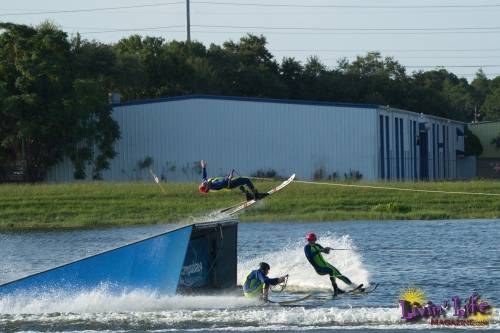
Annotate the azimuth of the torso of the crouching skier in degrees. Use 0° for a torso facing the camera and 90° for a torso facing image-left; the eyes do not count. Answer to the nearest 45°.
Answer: approximately 270°

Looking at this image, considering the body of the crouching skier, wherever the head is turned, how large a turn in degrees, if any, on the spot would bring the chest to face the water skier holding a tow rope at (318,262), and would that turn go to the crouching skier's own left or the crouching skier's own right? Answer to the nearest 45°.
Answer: approximately 45° to the crouching skier's own left

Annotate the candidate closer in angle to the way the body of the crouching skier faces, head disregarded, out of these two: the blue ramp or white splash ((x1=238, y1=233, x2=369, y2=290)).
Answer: the white splash

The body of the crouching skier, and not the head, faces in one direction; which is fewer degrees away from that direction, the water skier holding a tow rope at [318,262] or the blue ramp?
the water skier holding a tow rope

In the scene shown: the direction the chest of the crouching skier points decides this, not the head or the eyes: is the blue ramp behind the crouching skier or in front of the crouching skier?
behind
